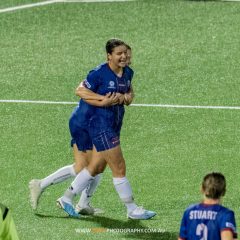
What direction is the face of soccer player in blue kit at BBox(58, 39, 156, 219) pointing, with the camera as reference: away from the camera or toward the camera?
toward the camera

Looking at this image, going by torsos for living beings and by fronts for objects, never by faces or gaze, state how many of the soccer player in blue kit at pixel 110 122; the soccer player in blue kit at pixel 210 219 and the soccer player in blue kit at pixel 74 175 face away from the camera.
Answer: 1

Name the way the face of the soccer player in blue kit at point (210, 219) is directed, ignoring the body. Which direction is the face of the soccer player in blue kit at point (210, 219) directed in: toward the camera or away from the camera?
away from the camera

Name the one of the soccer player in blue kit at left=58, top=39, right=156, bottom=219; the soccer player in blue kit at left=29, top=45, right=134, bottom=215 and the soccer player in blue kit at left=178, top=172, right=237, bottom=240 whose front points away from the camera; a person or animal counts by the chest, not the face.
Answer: the soccer player in blue kit at left=178, top=172, right=237, bottom=240

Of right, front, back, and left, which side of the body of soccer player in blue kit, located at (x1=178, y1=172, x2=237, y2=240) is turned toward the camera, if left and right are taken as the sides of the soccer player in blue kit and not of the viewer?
back

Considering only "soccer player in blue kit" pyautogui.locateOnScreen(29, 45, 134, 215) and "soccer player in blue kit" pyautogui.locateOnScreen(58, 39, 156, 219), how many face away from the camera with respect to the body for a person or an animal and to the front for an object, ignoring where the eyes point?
0

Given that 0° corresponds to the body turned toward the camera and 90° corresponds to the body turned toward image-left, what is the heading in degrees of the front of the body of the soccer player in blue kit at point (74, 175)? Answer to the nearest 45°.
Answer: approximately 270°

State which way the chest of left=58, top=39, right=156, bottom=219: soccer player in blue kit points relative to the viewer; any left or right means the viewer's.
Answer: facing the viewer and to the right of the viewer

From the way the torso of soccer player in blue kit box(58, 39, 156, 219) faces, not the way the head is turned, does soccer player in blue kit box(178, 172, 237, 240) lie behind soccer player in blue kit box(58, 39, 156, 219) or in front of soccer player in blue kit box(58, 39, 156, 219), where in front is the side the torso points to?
in front
